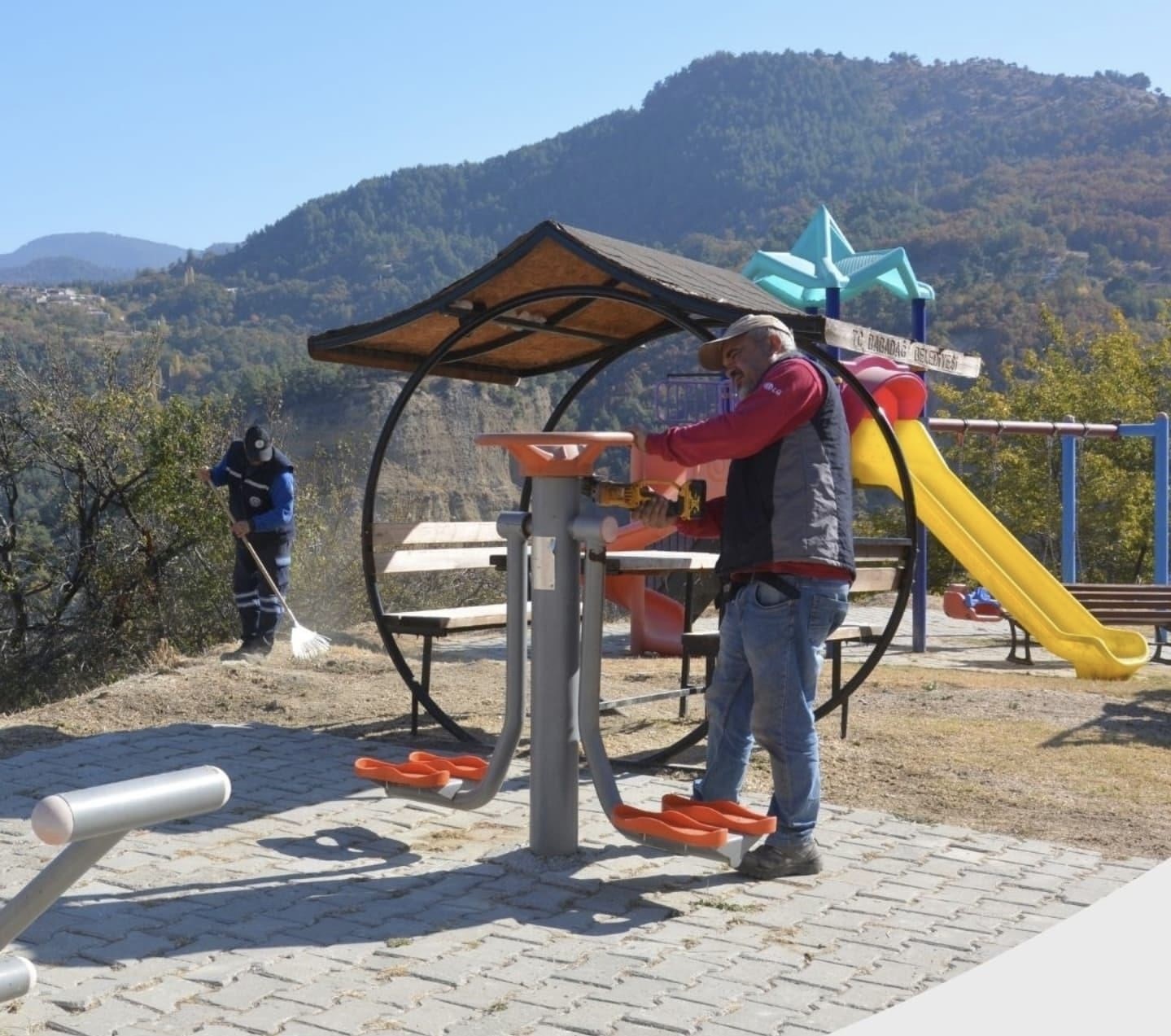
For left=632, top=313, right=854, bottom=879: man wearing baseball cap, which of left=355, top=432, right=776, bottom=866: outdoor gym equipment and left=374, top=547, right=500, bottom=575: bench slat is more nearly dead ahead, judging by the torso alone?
the outdoor gym equipment

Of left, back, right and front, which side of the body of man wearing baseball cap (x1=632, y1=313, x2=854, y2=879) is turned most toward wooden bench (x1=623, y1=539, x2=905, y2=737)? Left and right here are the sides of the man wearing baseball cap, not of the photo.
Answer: right

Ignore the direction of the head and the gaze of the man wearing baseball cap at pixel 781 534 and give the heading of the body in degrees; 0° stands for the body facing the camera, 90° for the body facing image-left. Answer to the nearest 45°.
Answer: approximately 90°

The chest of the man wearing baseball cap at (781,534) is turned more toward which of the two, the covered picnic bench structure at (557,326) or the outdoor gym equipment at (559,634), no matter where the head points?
the outdoor gym equipment

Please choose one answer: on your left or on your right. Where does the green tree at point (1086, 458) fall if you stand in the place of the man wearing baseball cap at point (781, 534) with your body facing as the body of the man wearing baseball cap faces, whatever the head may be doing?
on your right

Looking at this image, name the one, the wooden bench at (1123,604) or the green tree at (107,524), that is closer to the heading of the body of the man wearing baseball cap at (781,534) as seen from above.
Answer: the green tree

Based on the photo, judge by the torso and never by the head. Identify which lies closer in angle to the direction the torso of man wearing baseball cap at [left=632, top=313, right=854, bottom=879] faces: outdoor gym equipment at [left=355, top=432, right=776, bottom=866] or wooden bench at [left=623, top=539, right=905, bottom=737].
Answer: the outdoor gym equipment
